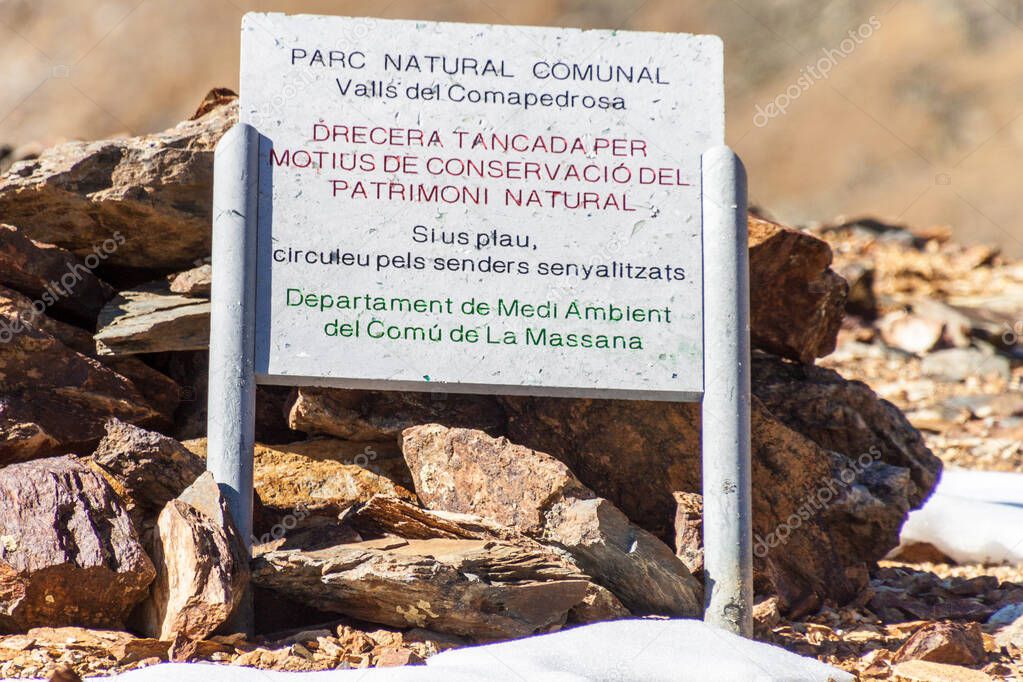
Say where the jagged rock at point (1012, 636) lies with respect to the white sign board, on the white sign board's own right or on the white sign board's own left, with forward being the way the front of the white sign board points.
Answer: on the white sign board's own left

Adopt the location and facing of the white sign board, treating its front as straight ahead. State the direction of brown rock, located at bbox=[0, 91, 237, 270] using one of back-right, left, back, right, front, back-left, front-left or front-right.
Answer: back-right

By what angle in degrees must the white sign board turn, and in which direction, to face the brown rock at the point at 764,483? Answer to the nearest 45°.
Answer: approximately 135° to its left

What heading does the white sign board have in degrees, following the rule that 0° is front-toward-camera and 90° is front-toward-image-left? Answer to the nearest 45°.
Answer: approximately 0°

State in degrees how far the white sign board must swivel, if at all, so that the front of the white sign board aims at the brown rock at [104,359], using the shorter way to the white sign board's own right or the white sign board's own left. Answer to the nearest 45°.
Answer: approximately 135° to the white sign board's own right

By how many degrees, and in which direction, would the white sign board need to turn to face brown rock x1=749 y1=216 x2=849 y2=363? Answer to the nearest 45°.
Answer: approximately 135° to its left

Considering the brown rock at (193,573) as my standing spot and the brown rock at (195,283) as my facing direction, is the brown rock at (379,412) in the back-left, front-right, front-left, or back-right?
front-right

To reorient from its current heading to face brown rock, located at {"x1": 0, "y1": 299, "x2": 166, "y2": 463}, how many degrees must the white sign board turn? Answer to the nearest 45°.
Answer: approximately 90° to its right

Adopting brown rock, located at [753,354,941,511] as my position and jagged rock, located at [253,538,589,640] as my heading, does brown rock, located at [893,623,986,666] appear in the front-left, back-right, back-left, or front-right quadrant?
front-left

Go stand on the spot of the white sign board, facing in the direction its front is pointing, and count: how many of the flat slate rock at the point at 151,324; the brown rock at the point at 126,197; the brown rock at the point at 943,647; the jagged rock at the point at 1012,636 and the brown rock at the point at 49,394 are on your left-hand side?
2

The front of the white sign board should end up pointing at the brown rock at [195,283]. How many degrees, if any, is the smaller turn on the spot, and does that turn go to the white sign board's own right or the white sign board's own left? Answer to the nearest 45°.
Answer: approximately 135° to the white sign board's own right
